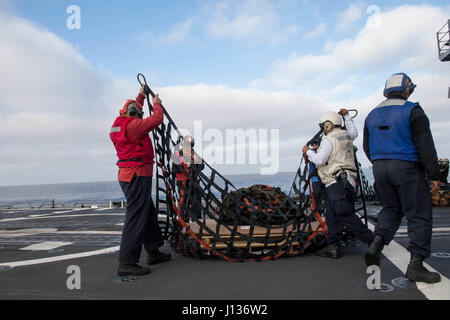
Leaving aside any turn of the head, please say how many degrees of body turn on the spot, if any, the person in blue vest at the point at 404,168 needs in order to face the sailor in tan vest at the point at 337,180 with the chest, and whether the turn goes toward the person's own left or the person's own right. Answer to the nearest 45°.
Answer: approximately 90° to the person's own left

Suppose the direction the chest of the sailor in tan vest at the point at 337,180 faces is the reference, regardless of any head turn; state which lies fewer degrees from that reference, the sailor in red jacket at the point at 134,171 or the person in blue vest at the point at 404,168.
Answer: the sailor in red jacket

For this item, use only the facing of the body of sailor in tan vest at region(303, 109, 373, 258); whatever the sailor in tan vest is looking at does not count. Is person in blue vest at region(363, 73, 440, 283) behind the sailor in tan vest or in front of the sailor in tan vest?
behind

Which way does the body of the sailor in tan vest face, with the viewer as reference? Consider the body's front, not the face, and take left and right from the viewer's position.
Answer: facing away from the viewer and to the left of the viewer

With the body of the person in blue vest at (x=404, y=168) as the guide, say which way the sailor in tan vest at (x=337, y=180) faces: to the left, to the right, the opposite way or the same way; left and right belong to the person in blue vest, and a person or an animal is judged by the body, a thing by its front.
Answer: to the left

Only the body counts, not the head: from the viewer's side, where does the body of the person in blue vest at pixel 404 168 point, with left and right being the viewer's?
facing away from the viewer and to the right of the viewer
